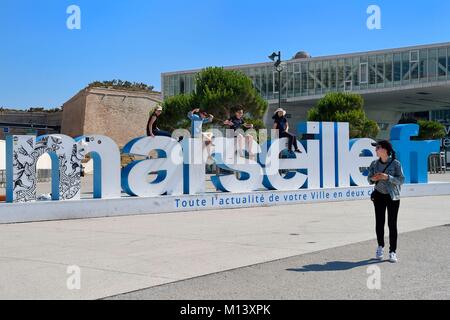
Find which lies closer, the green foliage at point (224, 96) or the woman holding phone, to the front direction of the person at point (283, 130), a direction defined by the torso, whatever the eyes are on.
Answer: the woman holding phone

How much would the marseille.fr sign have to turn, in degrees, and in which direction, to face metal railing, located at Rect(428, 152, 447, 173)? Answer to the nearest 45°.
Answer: approximately 90° to its left

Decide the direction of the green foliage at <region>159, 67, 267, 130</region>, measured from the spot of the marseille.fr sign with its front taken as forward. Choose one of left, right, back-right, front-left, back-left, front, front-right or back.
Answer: back-left

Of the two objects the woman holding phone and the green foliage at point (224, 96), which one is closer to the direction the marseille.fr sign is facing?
the woman holding phone
